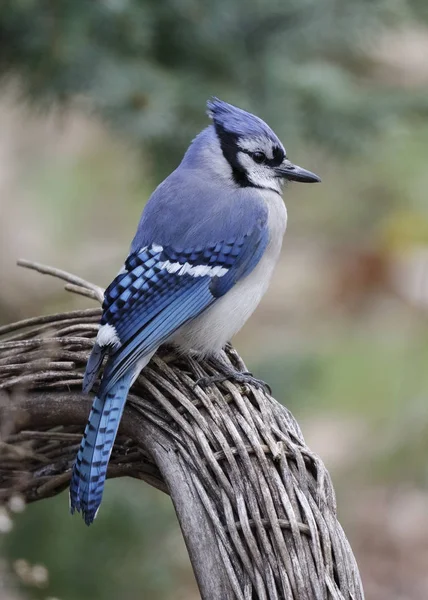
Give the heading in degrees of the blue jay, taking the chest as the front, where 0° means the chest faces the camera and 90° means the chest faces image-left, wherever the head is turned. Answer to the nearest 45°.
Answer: approximately 270°
